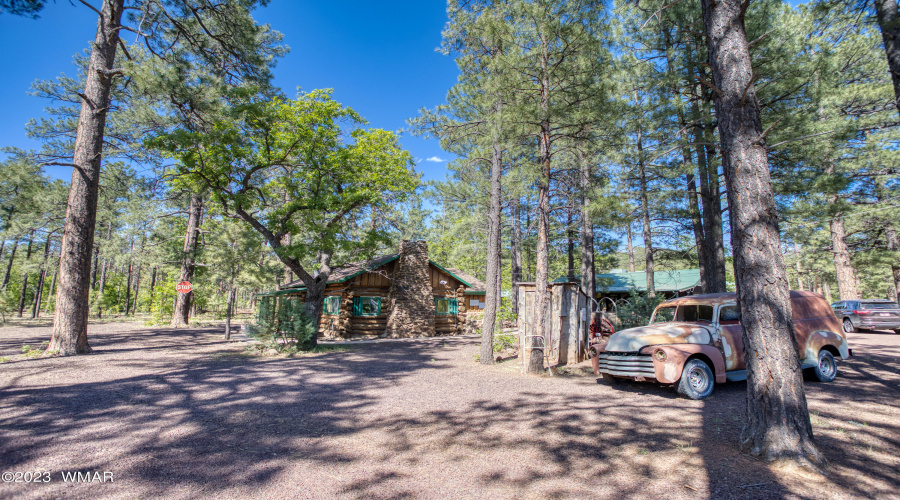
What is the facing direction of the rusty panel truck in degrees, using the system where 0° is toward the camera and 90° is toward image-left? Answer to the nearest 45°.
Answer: approximately 45°

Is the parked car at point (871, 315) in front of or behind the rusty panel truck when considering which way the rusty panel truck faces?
behind

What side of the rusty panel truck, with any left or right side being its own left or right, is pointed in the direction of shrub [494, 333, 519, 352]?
right

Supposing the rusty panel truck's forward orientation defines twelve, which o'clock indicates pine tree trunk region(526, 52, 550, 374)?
The pine tree trunk is roughly at 2 o'clock from the rusty panel truck.

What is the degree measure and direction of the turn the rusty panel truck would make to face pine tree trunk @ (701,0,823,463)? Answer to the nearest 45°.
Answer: approximately 45° to its left

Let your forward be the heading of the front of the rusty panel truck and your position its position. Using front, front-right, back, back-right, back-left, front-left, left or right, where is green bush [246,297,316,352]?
front-right
